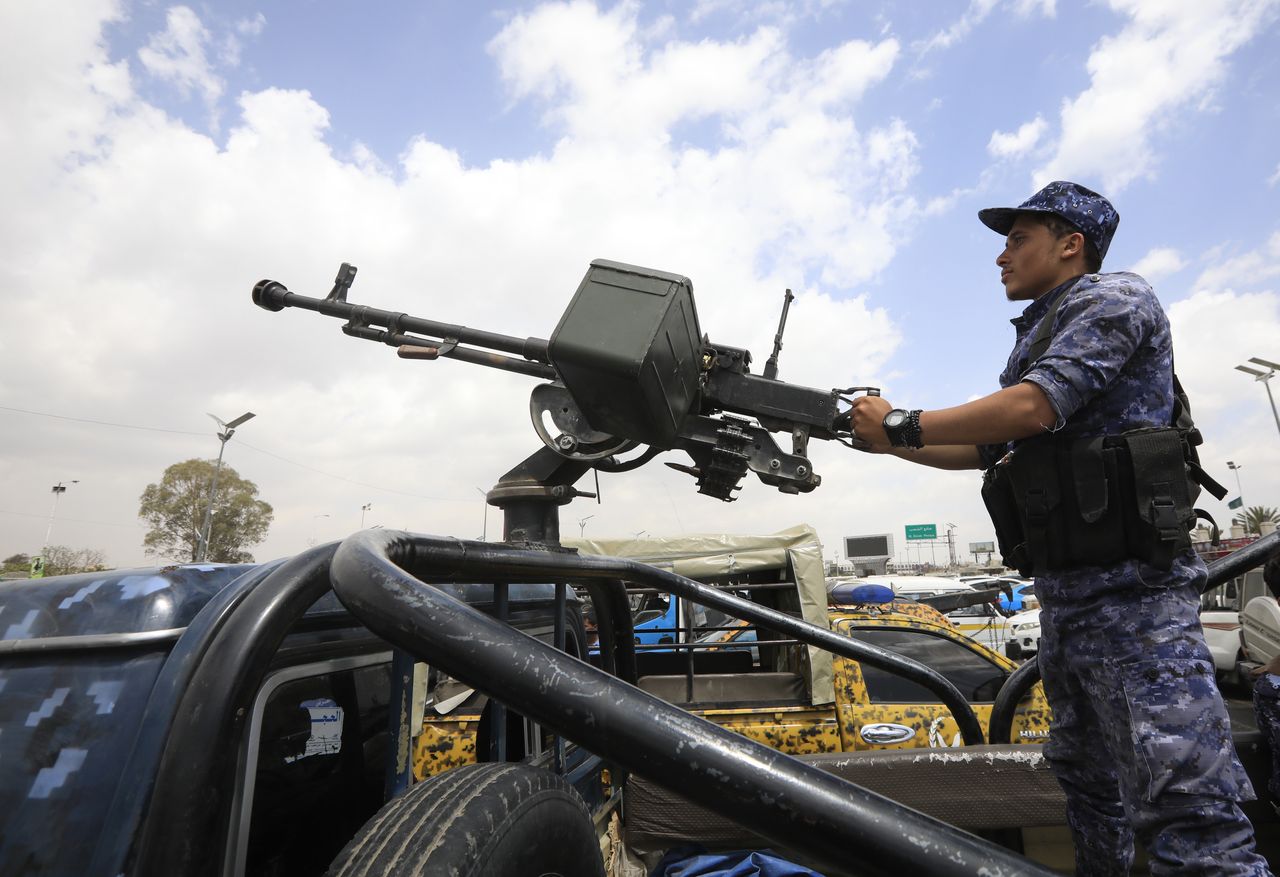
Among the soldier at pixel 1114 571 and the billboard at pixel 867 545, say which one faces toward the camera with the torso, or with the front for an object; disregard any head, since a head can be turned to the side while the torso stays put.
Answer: the billboard

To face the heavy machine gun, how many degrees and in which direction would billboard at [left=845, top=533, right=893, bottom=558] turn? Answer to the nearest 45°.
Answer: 0° — it already faces it

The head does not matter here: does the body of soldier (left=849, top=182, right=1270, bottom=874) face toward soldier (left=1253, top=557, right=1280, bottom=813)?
no

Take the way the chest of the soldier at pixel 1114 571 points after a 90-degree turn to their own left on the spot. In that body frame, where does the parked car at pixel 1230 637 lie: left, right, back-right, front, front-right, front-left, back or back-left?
back

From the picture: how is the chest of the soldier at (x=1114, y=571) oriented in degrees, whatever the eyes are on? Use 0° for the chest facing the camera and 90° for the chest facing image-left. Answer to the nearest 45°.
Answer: approximately 90°

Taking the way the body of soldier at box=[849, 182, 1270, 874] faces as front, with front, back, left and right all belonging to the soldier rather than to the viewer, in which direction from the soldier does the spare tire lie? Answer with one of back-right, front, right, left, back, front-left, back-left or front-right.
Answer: front-left

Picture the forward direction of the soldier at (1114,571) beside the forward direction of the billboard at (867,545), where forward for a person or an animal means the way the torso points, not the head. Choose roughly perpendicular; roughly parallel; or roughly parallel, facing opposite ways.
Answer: roughly perpendicular

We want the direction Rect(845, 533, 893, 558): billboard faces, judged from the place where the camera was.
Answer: facing the viewer

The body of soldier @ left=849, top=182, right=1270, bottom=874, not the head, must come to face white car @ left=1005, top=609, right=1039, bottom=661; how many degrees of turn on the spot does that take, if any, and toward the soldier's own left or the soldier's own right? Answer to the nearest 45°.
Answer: approximately 90° to the soldier's own right

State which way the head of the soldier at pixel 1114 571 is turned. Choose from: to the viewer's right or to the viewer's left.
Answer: to the viewer's left

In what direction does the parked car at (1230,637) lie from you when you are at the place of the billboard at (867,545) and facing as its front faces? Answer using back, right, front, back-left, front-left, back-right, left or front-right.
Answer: front

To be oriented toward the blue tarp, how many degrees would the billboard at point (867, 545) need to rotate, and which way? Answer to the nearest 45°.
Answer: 0° — it already faces it

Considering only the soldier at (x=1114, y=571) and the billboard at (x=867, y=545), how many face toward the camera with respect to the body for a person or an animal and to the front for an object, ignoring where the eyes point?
1

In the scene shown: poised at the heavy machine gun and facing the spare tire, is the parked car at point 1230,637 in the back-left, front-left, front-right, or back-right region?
back-left

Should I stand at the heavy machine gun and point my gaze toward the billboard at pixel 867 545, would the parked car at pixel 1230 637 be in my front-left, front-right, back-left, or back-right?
front-right
